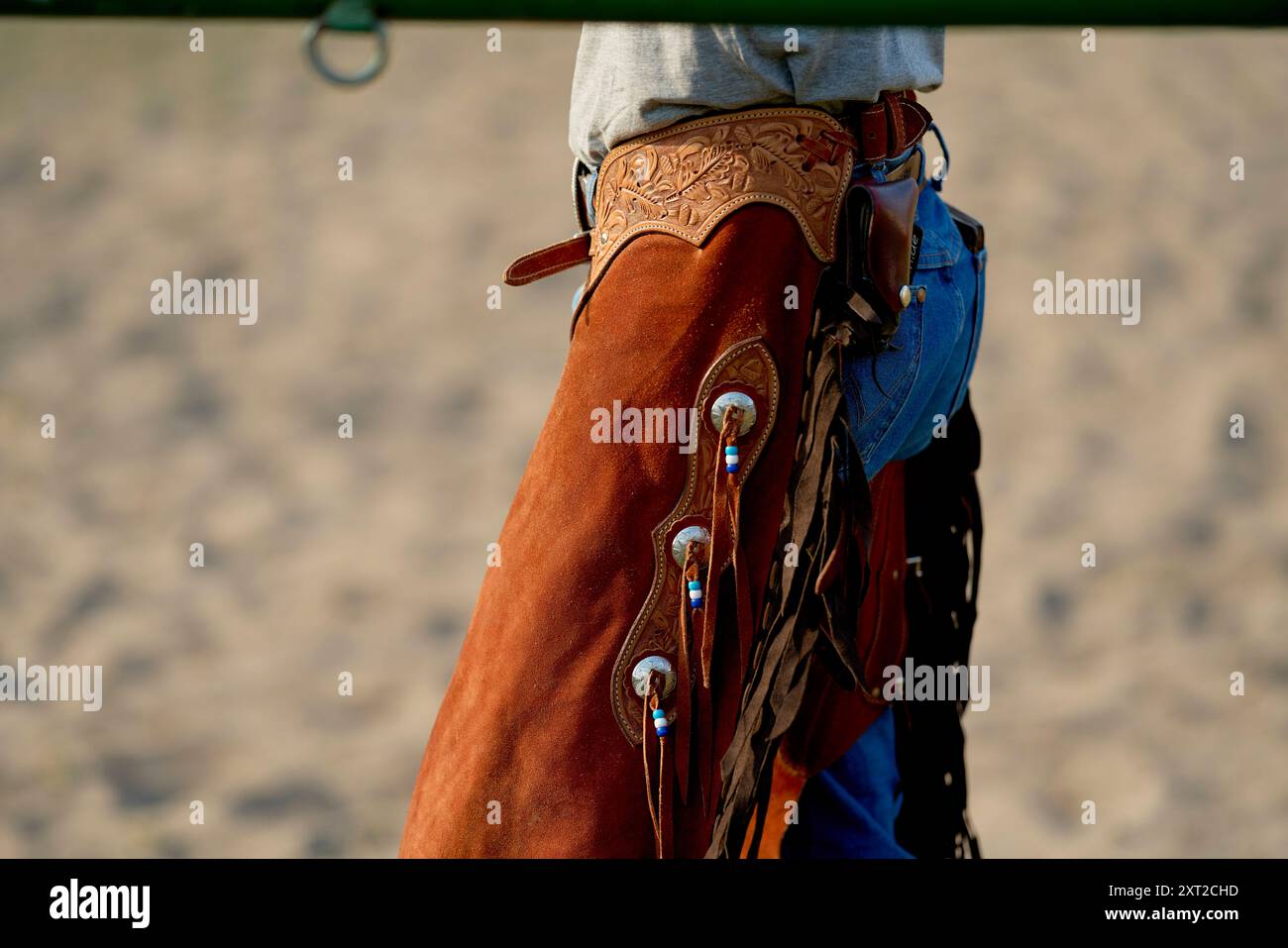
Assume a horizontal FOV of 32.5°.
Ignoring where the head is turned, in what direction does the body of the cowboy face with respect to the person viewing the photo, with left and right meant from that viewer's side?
facing to the left of the viewer

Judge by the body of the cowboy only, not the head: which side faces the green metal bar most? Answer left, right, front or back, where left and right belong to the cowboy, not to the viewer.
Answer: left

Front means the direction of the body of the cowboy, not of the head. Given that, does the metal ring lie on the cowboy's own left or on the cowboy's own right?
on the cowboy's own left
